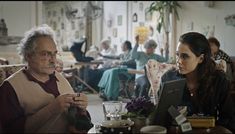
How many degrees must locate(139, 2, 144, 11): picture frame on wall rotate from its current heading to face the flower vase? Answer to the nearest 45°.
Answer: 0° — it already faces it

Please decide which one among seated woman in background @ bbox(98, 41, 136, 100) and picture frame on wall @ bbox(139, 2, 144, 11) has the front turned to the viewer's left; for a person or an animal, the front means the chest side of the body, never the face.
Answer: the seated woman in background

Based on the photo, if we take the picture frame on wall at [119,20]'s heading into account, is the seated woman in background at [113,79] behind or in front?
in front

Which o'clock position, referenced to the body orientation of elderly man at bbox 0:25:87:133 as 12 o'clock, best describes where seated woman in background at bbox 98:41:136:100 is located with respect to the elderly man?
The seated woman in background is roughly at 8 o'clock from the elderly man.

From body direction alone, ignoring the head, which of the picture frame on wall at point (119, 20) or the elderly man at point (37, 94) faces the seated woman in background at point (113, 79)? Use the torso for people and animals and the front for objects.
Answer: the picture frame on wall

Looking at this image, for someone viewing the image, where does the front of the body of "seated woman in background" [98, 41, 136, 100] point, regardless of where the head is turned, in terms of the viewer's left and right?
facing to the left of the viewer

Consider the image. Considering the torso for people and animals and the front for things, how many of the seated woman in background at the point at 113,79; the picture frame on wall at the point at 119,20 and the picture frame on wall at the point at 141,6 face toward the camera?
2

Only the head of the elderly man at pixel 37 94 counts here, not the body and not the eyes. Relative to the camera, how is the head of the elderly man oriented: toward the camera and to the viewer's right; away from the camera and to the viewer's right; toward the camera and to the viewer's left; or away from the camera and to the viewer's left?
toward the camera and to the viewer's right

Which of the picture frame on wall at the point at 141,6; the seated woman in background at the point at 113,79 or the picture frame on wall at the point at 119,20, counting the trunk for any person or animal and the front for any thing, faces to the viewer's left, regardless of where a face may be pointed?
the seated woman in background

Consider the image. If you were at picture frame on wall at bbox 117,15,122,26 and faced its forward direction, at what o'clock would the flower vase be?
The flower vase is roughly at 12 o'clock from the picture frame on wall.

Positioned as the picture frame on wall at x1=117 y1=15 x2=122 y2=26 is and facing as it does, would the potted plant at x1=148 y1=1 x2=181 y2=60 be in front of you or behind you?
in front

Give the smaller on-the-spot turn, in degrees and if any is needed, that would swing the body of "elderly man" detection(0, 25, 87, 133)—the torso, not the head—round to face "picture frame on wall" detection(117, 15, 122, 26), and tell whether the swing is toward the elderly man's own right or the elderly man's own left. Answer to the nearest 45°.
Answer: approximately 135° to the elderly man's own left

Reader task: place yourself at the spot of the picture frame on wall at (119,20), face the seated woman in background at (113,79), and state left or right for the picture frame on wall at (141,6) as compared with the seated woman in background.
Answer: left
